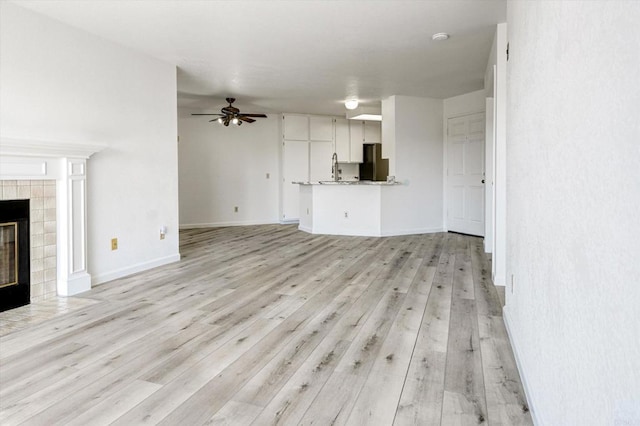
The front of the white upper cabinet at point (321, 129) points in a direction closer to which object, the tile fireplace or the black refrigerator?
the tile fireplace

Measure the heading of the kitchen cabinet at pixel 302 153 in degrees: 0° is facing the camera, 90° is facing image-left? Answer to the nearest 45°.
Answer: approximately 0°

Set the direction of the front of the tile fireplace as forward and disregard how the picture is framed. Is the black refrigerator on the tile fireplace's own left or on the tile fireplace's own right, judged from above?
on the tile fireplace's own left

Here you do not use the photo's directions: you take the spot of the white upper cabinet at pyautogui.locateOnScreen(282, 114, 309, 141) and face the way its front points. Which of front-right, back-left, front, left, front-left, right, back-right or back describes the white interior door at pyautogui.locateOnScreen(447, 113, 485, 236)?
front-left

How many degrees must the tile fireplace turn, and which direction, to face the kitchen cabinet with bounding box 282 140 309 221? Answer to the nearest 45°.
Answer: approximately 90° to its left
